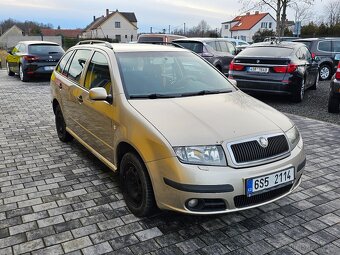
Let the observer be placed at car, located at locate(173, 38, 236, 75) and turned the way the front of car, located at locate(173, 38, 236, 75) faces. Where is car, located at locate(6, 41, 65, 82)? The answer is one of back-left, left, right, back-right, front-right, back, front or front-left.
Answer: back-left

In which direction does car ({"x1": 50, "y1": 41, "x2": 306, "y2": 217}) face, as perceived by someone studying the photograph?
facing the viewer and to the right of the viewer

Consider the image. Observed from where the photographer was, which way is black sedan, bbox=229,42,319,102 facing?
facing away from the viewer and to the right of the viewer

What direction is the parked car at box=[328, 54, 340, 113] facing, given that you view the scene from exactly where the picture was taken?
facing away from the viewer

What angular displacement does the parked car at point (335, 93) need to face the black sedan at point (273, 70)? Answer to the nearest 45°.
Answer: approximately 45° to its left

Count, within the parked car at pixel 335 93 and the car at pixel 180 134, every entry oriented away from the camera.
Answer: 1

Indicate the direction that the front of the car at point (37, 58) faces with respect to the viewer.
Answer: facing away from the viewer and to the left of the viewer

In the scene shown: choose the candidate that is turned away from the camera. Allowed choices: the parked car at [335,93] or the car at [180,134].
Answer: the parked car

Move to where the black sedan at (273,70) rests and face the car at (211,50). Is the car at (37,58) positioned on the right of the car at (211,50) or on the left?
left

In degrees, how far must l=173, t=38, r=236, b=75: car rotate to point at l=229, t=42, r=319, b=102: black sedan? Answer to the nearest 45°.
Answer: approximately 135° to its right
